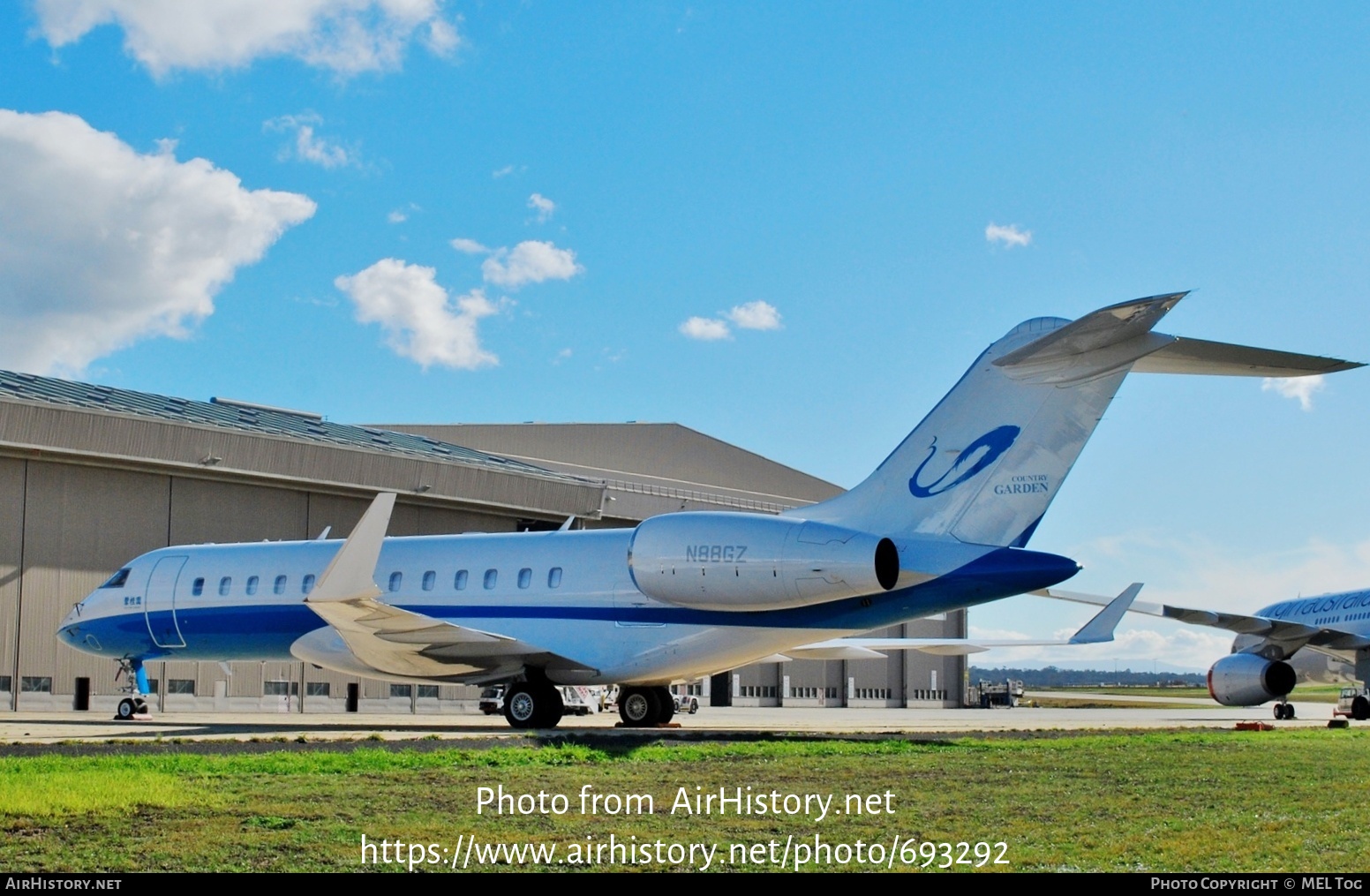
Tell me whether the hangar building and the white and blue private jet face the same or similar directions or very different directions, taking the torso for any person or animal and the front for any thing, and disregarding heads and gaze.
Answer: very different directions

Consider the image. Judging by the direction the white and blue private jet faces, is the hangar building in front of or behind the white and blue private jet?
in front

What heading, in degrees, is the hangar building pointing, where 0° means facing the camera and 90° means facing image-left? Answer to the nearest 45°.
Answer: approximately 315°

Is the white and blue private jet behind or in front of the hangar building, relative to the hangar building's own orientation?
in front

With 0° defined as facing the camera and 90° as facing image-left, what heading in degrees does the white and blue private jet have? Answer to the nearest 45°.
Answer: approximately 135°
